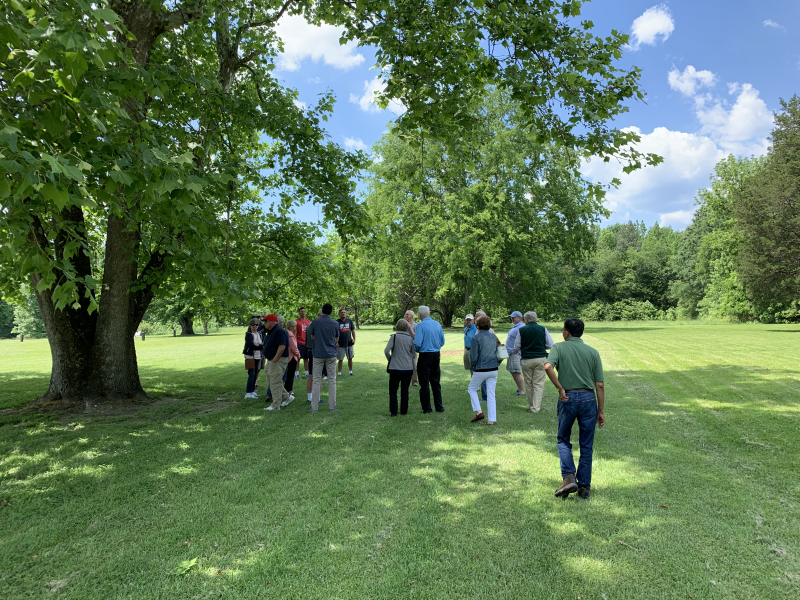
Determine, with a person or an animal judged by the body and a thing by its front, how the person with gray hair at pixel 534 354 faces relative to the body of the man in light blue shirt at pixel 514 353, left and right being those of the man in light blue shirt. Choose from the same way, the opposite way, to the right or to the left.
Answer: to the right

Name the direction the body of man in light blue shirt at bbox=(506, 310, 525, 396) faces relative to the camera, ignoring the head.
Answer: to the viewer's left

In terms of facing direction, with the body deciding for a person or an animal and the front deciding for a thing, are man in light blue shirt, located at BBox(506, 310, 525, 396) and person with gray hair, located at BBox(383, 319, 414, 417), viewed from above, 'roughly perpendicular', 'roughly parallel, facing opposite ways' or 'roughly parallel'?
roughly perpendicular

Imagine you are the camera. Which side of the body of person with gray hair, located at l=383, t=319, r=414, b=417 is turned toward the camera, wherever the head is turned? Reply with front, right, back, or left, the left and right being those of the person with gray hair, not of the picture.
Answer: back

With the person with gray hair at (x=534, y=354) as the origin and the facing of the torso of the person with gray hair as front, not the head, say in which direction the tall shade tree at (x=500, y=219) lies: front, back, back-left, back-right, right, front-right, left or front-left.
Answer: front

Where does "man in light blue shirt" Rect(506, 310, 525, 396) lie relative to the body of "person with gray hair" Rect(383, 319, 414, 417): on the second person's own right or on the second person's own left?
on the second person's own right

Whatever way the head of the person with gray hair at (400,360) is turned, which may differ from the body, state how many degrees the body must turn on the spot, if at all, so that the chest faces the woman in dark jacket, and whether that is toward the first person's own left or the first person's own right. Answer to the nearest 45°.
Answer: approximately 45° to the first person's own left

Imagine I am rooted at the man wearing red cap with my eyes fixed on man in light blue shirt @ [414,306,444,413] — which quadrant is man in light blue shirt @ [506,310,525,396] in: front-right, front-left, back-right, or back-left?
front-left

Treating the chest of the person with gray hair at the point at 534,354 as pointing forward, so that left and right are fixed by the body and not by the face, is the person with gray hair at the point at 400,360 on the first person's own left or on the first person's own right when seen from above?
on the first person's own left

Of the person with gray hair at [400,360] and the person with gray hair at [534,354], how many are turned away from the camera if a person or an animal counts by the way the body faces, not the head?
2

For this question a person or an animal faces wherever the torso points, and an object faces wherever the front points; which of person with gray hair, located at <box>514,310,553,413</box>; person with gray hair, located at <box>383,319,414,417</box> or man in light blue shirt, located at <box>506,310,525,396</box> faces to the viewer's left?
the man in light blue shirt

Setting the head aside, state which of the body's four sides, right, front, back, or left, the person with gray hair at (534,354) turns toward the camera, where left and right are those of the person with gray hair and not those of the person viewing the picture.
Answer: back
